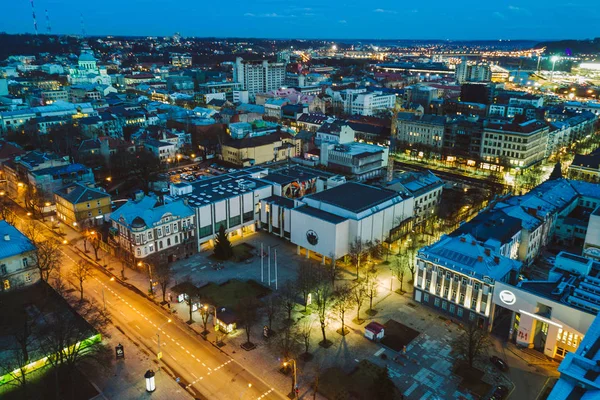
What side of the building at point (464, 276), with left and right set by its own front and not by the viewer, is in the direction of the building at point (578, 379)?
left

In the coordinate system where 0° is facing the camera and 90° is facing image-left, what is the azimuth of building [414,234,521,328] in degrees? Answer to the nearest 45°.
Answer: approximately 45°

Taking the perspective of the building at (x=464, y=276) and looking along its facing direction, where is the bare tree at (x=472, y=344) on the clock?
The bare tree is roughly at 10 o'clock from the building.

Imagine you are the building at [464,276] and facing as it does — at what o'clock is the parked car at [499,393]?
The parked car is roughly at 10 o'clock from the building.

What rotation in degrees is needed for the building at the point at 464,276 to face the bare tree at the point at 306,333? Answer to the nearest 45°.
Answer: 0° — it already faces it

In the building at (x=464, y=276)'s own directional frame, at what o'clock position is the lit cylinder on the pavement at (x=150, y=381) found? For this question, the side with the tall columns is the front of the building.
The lit cylinder on the pavement is roughly at 12 o'clock from the building.

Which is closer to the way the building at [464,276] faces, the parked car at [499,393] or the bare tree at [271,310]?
the bare tree

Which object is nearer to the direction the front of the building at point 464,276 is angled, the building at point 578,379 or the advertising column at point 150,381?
the advertising column
